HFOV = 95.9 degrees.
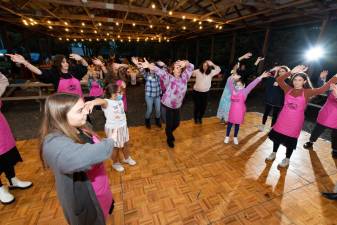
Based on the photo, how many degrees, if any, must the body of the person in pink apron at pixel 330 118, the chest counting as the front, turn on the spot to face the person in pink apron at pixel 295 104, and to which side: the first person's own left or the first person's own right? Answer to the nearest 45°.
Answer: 0° — they already face them

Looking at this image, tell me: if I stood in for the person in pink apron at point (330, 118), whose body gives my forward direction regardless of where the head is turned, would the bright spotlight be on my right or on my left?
on my right

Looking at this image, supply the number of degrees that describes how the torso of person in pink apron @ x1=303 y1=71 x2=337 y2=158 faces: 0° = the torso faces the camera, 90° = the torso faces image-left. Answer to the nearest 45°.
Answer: approximately 45°

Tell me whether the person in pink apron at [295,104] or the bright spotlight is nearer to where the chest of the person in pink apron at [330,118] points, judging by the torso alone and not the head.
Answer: the person in pink apron at [295,104]
